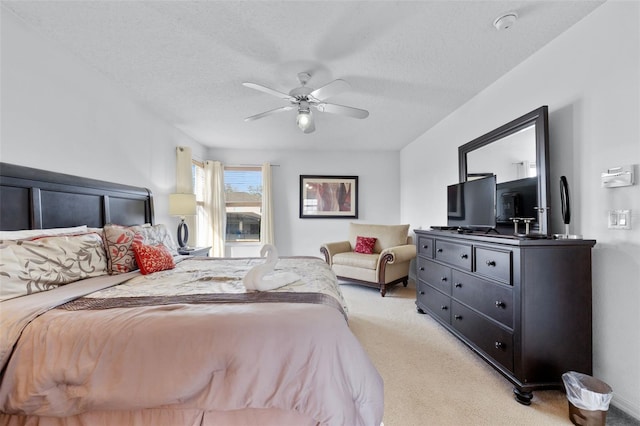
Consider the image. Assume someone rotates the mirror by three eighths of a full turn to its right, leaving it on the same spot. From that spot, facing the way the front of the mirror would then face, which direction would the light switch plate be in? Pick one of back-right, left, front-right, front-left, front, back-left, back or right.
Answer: back-right

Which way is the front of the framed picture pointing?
toward the camera

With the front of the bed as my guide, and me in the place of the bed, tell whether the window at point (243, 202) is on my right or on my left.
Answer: on my left

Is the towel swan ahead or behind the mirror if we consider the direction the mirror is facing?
ahead

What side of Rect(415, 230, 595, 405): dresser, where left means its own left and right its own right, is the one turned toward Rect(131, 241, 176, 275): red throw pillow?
front

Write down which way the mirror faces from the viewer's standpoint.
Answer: facing the viewer and to the left of the viewer

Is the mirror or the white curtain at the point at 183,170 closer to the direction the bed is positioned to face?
the mirror

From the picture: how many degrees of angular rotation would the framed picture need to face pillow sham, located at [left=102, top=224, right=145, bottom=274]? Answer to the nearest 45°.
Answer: approximately 45° to its right

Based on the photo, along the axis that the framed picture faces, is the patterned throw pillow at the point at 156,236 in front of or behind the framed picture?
in front

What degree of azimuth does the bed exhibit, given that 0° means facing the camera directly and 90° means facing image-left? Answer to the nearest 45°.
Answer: approximately 315°

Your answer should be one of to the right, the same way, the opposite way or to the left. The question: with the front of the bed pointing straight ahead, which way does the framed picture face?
to the right

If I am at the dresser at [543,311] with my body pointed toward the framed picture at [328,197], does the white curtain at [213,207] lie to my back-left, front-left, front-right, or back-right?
front-left
